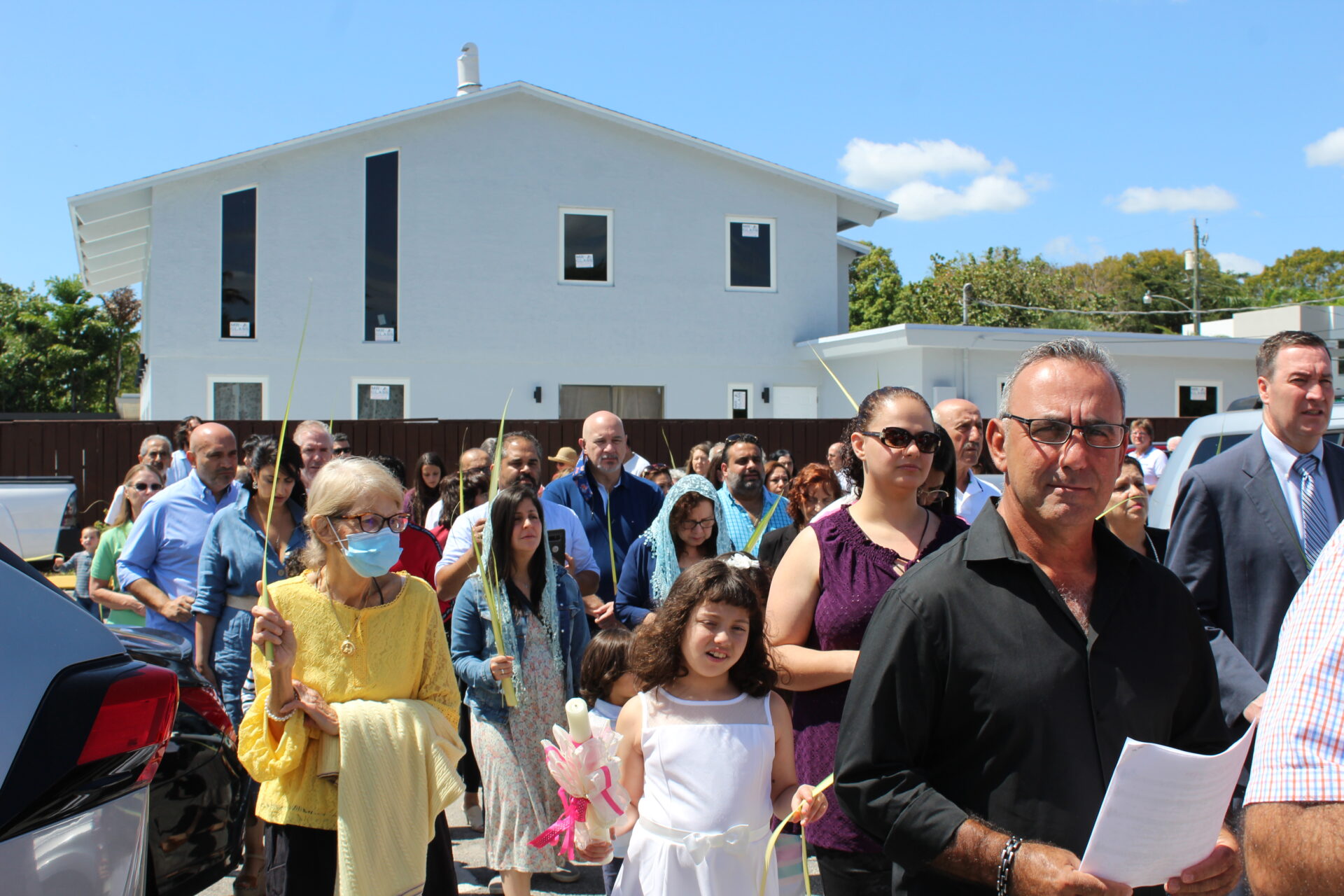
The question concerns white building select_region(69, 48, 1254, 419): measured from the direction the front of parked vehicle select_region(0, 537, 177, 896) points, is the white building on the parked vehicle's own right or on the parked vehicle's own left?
on the parked vehicle's own right

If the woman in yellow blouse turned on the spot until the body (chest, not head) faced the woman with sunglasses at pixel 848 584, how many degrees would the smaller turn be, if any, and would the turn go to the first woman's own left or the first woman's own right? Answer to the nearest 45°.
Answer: approximately 45° to the first woman's own left

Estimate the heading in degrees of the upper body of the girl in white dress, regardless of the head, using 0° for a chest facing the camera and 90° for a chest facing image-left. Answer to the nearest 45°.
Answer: approximately 0°

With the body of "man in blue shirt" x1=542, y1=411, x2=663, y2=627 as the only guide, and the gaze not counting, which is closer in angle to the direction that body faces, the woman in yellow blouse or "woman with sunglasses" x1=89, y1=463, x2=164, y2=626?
the woman in yellow blouse

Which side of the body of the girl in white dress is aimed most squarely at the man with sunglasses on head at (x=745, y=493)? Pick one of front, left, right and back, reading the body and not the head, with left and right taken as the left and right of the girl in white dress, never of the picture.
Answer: back
